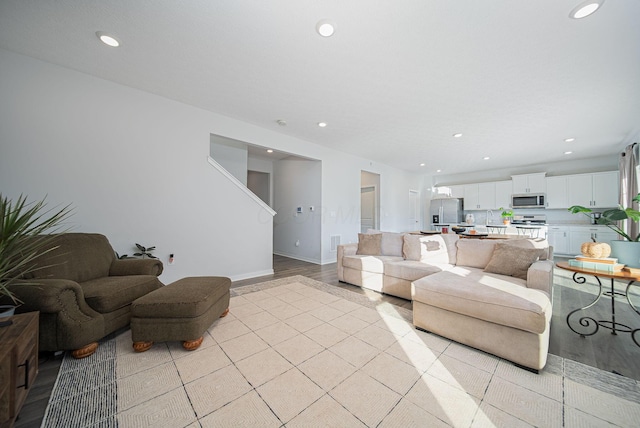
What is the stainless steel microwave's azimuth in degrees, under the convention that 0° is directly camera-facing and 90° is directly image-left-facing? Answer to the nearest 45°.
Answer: approximately 0°

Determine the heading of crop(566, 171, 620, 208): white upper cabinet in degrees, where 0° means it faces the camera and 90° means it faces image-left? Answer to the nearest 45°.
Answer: approximately 0°

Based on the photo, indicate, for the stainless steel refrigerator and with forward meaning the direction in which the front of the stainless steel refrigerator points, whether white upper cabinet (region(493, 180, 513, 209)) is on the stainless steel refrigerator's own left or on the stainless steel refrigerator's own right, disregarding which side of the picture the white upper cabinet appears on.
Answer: on the stainless steel refrigerator's own left

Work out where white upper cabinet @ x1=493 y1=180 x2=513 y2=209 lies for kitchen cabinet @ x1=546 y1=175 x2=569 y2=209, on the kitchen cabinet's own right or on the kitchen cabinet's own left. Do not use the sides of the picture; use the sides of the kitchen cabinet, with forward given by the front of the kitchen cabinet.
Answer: on the kitchen cabinet's own right
